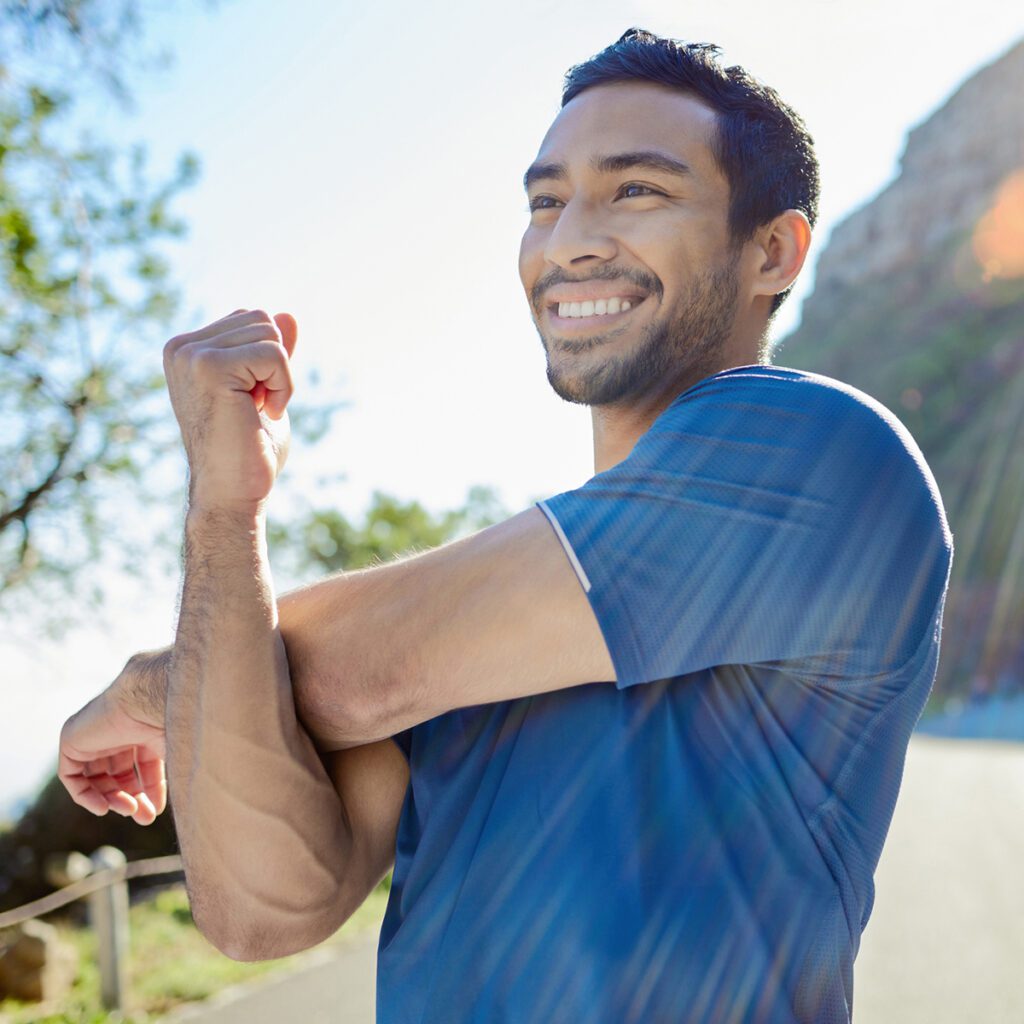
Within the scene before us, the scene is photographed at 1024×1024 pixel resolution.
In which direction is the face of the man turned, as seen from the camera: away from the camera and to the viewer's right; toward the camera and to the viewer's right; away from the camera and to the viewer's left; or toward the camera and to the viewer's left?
toward the camera and to the viewer's left

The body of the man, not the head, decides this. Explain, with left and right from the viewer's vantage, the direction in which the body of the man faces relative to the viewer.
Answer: facing the viewer and to the left of the viewer
